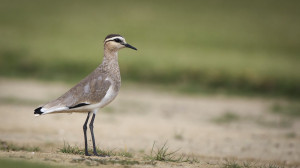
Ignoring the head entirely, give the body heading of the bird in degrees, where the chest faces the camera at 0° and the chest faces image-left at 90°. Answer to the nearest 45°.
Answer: approximately 270°
